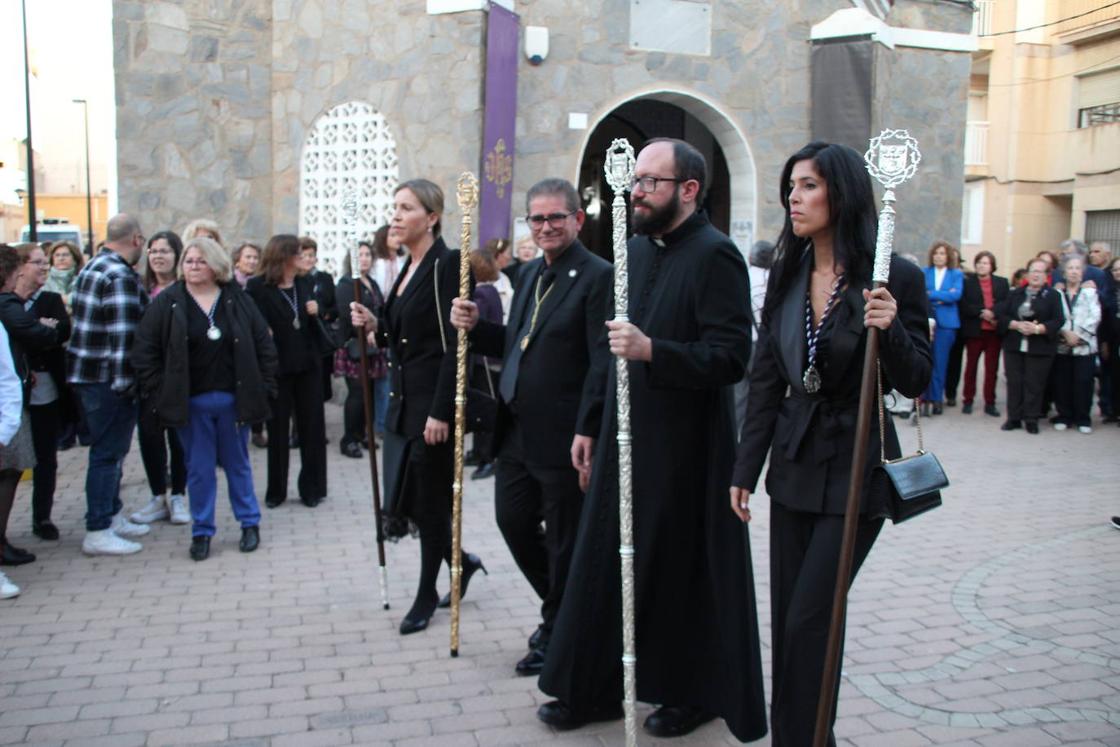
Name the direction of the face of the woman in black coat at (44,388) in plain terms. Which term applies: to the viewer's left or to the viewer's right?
to the viewer's right

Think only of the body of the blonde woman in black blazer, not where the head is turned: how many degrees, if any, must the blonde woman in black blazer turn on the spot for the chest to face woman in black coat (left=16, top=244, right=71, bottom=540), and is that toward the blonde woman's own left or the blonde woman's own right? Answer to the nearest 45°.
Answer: approximately 90° to the blonde woman's own right

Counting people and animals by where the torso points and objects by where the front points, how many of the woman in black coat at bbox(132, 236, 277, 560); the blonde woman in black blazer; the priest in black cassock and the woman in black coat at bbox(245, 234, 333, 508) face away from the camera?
0

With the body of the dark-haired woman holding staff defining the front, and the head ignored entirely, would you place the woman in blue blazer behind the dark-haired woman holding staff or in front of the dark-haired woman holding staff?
behind

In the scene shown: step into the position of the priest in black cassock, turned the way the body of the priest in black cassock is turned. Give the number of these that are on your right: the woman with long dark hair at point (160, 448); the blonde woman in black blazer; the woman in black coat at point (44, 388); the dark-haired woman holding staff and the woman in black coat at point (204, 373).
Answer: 4

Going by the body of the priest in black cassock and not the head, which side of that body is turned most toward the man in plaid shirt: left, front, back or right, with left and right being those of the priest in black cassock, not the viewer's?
right

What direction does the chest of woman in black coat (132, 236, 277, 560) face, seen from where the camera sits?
toward the camera

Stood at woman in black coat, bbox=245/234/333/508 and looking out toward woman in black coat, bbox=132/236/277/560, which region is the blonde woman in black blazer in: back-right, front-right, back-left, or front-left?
front-left

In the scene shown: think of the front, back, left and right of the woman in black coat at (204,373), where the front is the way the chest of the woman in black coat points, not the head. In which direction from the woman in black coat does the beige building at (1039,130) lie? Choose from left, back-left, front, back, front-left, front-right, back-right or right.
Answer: back-left

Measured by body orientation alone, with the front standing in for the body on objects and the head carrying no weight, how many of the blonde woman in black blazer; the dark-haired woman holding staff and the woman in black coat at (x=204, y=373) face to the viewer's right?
0

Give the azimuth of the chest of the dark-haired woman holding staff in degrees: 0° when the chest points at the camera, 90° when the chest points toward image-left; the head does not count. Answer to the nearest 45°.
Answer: approximately 45°

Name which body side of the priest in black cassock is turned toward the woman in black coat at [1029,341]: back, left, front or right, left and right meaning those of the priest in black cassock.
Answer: back

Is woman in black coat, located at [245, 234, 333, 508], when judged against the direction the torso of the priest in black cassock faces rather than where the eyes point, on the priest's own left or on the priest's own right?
on the priest's own right

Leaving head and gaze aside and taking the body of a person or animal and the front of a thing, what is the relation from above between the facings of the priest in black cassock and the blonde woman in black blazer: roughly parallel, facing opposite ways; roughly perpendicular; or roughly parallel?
roughly parallel

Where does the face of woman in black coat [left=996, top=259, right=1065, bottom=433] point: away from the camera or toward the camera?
toward the camera

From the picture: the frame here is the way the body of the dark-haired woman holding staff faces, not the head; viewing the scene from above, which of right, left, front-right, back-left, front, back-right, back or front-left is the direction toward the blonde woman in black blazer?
right

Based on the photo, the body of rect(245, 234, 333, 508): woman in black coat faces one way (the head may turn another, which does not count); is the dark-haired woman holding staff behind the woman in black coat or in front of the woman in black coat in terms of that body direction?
in front

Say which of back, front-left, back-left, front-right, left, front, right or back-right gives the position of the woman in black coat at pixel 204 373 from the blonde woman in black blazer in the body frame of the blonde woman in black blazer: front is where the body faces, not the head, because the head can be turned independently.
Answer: right
